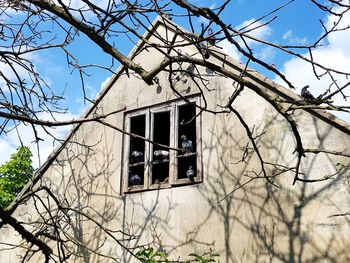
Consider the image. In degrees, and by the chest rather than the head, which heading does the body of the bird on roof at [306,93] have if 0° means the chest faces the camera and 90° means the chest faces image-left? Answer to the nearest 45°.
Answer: approximately 90°

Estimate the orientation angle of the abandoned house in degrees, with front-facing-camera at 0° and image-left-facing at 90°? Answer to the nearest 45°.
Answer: approximately 0°
